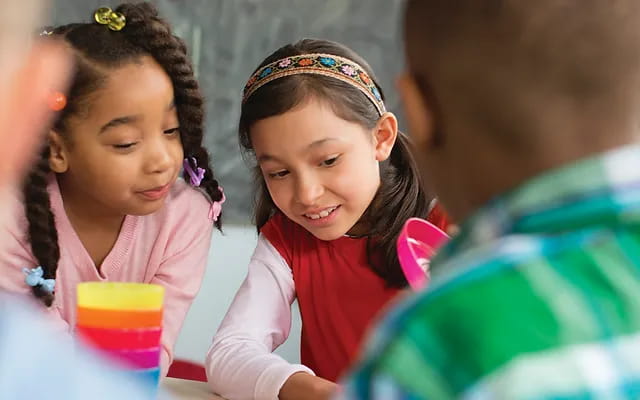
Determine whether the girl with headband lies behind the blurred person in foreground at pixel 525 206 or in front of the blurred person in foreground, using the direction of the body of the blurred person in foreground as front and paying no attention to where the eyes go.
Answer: in front

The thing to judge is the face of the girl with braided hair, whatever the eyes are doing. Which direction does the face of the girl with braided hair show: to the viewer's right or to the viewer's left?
to the viewer's right

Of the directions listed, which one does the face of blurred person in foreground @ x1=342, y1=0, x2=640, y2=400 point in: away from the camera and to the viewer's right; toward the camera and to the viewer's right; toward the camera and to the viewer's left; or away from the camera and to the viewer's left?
away from the camera and to the viewer's left

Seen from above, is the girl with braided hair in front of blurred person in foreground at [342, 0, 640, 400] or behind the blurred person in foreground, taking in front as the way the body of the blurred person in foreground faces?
in front

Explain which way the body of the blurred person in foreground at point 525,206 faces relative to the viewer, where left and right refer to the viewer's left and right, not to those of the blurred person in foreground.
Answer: facing away from the viewer
